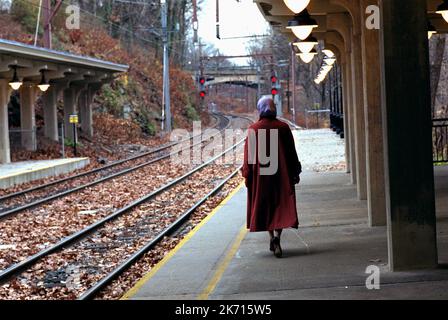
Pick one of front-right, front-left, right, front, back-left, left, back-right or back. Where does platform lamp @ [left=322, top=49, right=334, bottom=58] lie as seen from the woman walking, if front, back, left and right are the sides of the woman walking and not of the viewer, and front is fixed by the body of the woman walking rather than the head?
front

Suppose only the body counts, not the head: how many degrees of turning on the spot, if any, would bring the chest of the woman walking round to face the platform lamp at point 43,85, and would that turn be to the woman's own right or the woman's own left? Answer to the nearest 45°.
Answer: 0° — they already face it

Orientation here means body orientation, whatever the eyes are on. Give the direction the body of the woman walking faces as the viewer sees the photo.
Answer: away from the camera

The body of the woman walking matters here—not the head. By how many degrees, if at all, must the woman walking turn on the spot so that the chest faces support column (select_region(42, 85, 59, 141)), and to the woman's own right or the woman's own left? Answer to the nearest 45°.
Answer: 0° — they already face it

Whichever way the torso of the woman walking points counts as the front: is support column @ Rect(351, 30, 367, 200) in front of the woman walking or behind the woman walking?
in front

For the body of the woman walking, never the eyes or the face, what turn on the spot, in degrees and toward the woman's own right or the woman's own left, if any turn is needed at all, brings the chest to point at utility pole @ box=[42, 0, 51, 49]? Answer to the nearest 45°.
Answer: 0° — they already face it

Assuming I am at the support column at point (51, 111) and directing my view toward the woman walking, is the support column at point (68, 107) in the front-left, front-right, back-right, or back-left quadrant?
back-left

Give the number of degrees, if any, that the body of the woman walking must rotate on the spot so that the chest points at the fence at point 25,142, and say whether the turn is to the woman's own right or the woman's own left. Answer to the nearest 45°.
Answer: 0° — they already face it

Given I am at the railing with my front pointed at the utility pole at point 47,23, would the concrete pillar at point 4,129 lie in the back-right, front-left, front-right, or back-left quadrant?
front-left

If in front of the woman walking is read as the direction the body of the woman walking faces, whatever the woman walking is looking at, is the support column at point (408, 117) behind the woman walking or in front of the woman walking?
behind

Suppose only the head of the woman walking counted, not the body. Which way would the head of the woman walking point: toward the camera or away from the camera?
away from the camera
